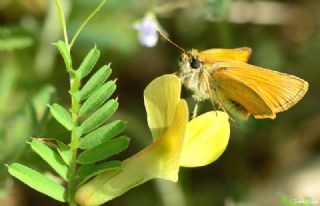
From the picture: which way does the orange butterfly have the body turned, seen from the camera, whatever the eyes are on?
to the viewer's left
